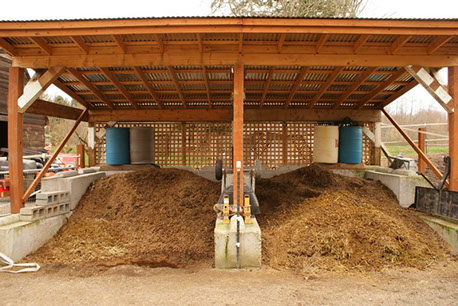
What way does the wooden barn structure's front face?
toward the camera

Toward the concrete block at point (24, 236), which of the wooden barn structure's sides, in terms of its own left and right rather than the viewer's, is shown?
right

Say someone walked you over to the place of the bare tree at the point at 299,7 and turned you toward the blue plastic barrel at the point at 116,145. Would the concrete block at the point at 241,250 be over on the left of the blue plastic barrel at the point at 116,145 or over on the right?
left

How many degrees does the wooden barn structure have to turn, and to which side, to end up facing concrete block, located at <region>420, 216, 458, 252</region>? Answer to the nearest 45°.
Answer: approximately 90° to its left
